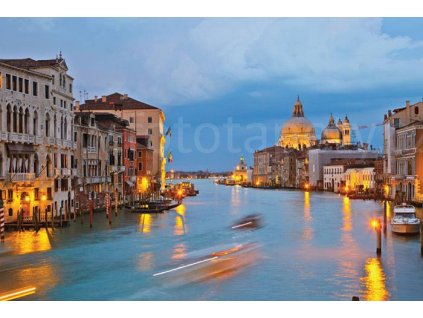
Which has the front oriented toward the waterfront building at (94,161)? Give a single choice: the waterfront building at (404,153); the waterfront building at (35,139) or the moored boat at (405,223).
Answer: the waterfront building at (404,153)

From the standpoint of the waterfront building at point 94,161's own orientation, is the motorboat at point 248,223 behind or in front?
in front

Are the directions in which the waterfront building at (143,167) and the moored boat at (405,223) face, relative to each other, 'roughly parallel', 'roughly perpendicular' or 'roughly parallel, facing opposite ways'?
roughly perpendicular

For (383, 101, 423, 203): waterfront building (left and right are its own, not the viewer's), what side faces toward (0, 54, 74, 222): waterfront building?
front

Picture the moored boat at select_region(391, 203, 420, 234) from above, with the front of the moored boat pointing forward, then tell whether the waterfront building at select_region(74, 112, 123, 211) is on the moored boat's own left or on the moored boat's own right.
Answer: on the moored boat's own right

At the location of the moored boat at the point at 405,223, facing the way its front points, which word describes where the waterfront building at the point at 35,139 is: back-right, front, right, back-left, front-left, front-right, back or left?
right

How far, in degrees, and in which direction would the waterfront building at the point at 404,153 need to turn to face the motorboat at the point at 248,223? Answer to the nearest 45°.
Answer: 0° — it already faces it

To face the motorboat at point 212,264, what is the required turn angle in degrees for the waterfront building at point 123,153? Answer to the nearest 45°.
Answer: approximately 45° to its right

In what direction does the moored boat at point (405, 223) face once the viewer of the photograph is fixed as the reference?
facing the viewer

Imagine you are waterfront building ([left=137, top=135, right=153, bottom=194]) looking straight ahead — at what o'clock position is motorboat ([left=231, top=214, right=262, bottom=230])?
The motorboat is roughly at 1 o'clock from the waterfront building.

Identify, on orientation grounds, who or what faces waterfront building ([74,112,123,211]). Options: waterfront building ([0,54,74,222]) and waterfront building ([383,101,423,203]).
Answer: waterfront building ([383,101,423,203])

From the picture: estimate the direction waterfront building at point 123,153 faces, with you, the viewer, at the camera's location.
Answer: facing the viewer and to the right of the viewer

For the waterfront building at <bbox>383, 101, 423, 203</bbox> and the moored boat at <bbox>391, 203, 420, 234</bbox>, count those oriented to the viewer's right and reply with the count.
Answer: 0
